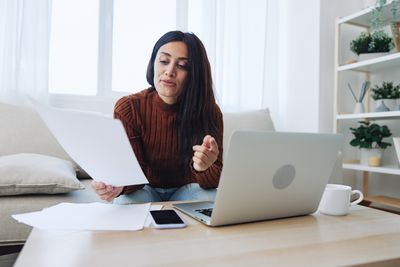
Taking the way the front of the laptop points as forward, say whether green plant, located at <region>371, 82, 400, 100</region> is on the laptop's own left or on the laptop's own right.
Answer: on the laptop's own right

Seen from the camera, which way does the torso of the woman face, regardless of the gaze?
toward the camera

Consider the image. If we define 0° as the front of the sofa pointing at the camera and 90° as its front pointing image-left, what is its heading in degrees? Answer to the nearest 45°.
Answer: approximately 0°

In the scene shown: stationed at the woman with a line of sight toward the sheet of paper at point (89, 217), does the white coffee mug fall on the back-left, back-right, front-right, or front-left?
front-left

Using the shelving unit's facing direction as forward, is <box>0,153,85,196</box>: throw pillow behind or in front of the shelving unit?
in front

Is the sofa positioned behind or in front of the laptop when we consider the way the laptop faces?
in front

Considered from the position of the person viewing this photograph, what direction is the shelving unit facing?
facing the viewer and to the left of the viewer

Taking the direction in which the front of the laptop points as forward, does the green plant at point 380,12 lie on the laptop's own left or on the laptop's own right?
on the laptop's own right

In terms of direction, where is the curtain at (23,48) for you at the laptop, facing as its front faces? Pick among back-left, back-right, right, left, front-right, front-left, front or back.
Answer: front

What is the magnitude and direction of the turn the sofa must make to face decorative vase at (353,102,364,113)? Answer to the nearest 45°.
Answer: approximately 90° to its left
